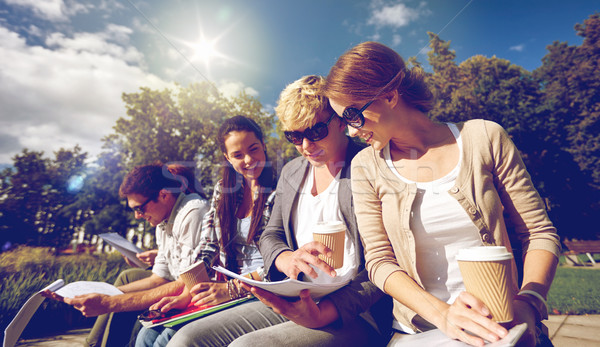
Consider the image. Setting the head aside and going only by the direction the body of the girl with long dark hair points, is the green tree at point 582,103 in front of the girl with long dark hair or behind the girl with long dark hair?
behind

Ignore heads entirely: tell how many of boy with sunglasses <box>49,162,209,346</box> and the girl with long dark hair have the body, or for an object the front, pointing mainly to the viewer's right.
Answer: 0

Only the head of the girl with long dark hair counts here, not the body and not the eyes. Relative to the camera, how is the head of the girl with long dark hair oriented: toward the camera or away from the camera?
toward the camera

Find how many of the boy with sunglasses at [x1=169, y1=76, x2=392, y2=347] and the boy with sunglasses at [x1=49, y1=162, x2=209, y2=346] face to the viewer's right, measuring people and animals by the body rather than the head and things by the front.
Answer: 0

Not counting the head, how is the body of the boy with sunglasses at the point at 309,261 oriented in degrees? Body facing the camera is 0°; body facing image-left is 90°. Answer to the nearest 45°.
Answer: approximately 45°

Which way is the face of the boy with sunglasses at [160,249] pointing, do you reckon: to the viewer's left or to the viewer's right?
to the viewer's left

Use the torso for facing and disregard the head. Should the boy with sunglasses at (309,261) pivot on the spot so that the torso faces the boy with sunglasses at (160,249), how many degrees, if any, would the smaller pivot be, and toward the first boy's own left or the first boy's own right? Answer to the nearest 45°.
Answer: approximately 90° to the first boy's own right

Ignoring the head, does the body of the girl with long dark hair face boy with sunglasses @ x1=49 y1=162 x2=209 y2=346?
no

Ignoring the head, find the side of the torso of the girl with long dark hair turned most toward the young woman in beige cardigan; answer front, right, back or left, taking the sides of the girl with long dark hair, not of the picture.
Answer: left

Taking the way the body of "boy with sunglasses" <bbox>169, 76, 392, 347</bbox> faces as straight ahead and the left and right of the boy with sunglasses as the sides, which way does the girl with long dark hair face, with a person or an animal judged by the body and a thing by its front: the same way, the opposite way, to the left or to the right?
the same way

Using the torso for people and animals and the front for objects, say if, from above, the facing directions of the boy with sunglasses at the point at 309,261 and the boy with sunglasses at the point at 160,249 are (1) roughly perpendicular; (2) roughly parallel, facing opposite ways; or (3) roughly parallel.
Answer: roughly parallel

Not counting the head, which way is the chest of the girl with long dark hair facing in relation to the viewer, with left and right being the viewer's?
facing the viewer and to the left of the viewer

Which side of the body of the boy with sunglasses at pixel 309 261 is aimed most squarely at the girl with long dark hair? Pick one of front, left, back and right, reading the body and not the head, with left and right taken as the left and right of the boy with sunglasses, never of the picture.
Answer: right

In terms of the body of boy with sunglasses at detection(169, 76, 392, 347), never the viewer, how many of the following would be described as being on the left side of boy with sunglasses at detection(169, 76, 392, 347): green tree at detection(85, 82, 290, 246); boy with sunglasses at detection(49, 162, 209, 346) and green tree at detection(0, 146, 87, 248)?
0
